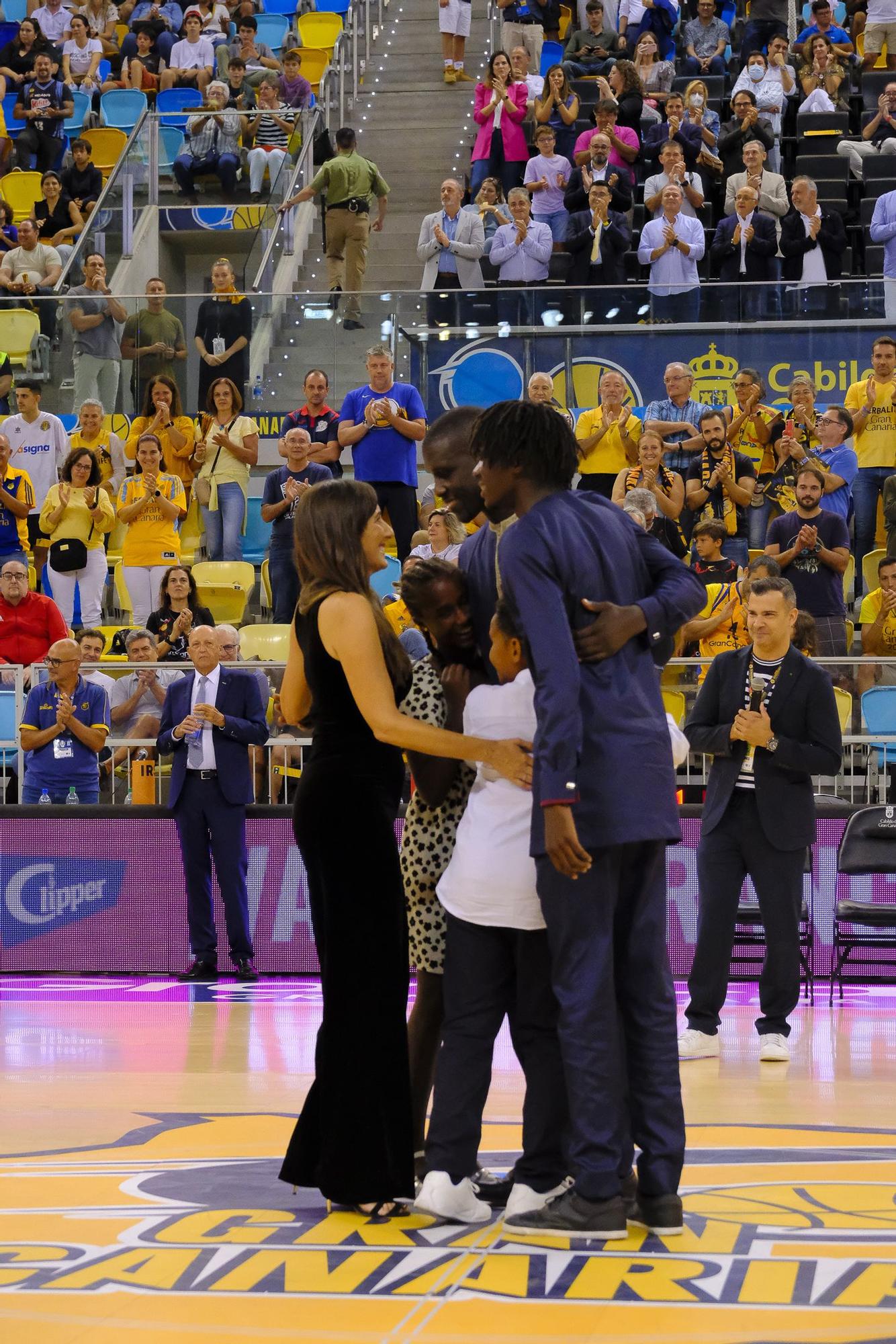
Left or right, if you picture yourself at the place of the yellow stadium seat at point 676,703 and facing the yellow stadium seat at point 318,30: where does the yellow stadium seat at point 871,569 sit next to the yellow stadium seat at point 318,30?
right

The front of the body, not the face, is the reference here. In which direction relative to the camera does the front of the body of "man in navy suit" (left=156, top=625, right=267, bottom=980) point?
toward the camera

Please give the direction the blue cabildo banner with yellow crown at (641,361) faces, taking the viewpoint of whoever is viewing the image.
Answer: facing the viewer

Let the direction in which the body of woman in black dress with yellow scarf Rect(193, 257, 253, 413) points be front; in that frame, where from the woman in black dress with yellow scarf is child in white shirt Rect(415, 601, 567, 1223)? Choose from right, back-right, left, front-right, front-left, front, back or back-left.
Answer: front

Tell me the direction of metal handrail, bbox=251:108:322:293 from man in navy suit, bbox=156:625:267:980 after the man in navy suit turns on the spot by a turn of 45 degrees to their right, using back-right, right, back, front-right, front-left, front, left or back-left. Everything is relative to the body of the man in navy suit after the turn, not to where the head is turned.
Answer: back-right

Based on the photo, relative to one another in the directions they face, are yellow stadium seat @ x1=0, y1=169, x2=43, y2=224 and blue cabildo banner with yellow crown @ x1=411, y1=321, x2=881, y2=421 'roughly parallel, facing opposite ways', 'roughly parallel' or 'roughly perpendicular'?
roughly parallel

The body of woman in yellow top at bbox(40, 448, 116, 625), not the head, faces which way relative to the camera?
toward the camera

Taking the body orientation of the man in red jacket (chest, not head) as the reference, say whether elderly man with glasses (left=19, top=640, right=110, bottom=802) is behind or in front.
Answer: in front

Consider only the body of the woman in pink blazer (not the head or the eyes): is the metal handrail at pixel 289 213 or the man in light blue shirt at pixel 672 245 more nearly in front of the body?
the man in light blue shirt

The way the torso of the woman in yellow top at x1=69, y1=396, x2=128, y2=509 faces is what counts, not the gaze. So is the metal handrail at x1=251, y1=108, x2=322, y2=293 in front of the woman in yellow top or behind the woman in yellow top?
behind

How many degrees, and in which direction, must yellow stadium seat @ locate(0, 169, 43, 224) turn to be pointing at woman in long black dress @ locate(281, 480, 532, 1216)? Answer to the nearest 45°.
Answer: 0° — it already faces them

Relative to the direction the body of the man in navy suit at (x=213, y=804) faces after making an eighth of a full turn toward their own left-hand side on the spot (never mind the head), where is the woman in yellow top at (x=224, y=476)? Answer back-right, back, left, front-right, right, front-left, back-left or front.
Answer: back-left

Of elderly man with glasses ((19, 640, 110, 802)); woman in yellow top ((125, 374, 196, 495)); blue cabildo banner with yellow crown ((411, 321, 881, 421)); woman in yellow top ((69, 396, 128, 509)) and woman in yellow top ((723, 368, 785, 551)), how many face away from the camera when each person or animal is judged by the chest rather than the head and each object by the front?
0
